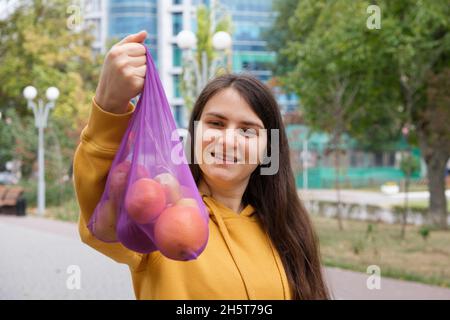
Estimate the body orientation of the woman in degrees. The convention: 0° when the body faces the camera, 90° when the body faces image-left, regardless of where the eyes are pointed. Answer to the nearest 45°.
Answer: approximately 0°

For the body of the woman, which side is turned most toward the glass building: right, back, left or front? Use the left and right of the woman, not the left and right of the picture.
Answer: back

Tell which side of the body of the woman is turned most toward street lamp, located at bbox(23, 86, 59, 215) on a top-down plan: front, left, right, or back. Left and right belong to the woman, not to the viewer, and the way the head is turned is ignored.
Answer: back

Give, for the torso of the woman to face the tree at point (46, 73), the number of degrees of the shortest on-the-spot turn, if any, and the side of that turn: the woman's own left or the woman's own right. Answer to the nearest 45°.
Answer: approximately 180°

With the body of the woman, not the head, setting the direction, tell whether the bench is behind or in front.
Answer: behind

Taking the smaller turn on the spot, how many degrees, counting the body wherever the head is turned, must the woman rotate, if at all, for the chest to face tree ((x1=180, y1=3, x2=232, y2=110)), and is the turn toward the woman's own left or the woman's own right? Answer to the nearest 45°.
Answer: approximately 180°

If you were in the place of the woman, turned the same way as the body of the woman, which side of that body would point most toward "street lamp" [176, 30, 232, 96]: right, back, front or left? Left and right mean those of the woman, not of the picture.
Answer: back

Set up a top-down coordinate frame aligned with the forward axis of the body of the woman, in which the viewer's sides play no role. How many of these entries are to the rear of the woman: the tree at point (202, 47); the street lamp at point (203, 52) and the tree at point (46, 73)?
3
